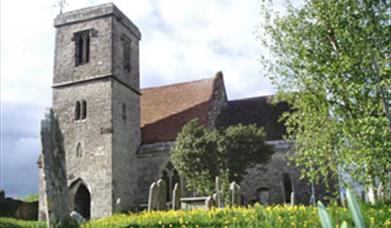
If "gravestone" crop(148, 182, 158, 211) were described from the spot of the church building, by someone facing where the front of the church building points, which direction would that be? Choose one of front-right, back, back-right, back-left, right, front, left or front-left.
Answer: front-left

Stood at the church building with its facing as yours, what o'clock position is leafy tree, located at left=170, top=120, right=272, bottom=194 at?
The leafy tree is roughly at 9 o'clock from the church building.

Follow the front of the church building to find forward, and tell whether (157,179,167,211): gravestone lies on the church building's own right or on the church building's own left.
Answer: on the church building's own left

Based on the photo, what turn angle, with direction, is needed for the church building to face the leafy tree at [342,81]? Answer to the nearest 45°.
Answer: approximately 90° to its left

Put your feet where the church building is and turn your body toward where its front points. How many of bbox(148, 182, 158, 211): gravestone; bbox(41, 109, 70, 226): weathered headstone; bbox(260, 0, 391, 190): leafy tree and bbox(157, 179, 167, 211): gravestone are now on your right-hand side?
0

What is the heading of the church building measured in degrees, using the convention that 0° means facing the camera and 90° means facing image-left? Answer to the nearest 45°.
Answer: approximately 45°

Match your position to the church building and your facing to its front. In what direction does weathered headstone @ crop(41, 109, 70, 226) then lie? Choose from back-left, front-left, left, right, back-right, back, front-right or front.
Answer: front-left

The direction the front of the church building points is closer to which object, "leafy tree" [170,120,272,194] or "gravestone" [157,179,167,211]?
the gravestone
